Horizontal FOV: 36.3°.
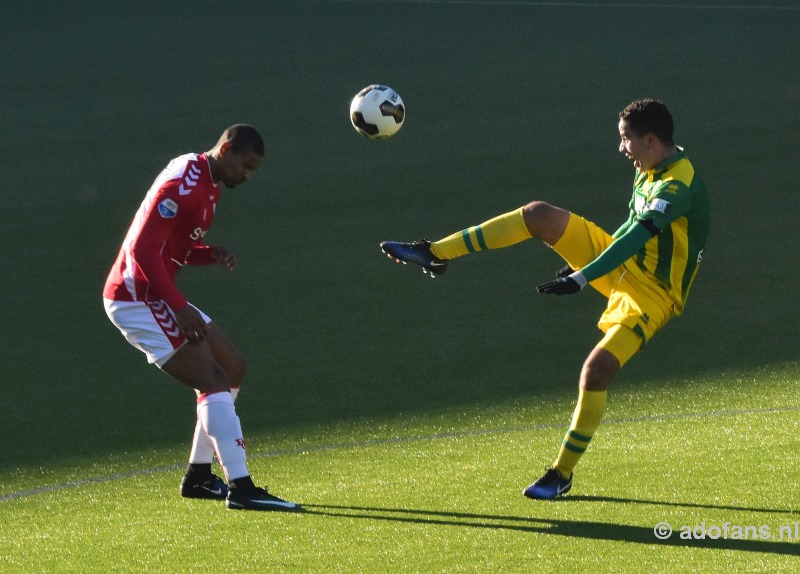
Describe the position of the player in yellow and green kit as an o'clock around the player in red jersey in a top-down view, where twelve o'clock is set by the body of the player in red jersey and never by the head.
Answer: The player in yellow and green kit is roughly at 12 o'clock from the player in red jersey.

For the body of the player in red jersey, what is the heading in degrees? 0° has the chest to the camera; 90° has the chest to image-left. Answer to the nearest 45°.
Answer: approximately 270°

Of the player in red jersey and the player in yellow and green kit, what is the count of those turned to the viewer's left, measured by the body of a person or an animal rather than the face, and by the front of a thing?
1

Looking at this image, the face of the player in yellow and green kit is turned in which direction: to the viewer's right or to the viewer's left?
to the viewer's left

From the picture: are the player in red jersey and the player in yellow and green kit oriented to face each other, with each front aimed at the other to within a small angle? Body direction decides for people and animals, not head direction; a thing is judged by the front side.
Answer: yes

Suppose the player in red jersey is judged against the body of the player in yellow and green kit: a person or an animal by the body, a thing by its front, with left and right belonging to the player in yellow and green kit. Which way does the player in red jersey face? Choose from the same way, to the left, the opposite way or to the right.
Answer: the opposite way

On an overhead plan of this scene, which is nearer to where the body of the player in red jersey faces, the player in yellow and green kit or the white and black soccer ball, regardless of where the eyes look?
the player in yellow and green kit

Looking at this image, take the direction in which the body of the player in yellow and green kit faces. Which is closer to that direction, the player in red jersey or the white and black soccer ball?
the player in red jersey

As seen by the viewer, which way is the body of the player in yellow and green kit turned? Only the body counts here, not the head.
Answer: to the viewer's left

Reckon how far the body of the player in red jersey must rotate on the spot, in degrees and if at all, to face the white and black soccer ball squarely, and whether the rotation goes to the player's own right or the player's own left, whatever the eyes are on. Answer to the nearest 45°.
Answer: approximately 45° to the player's own left
